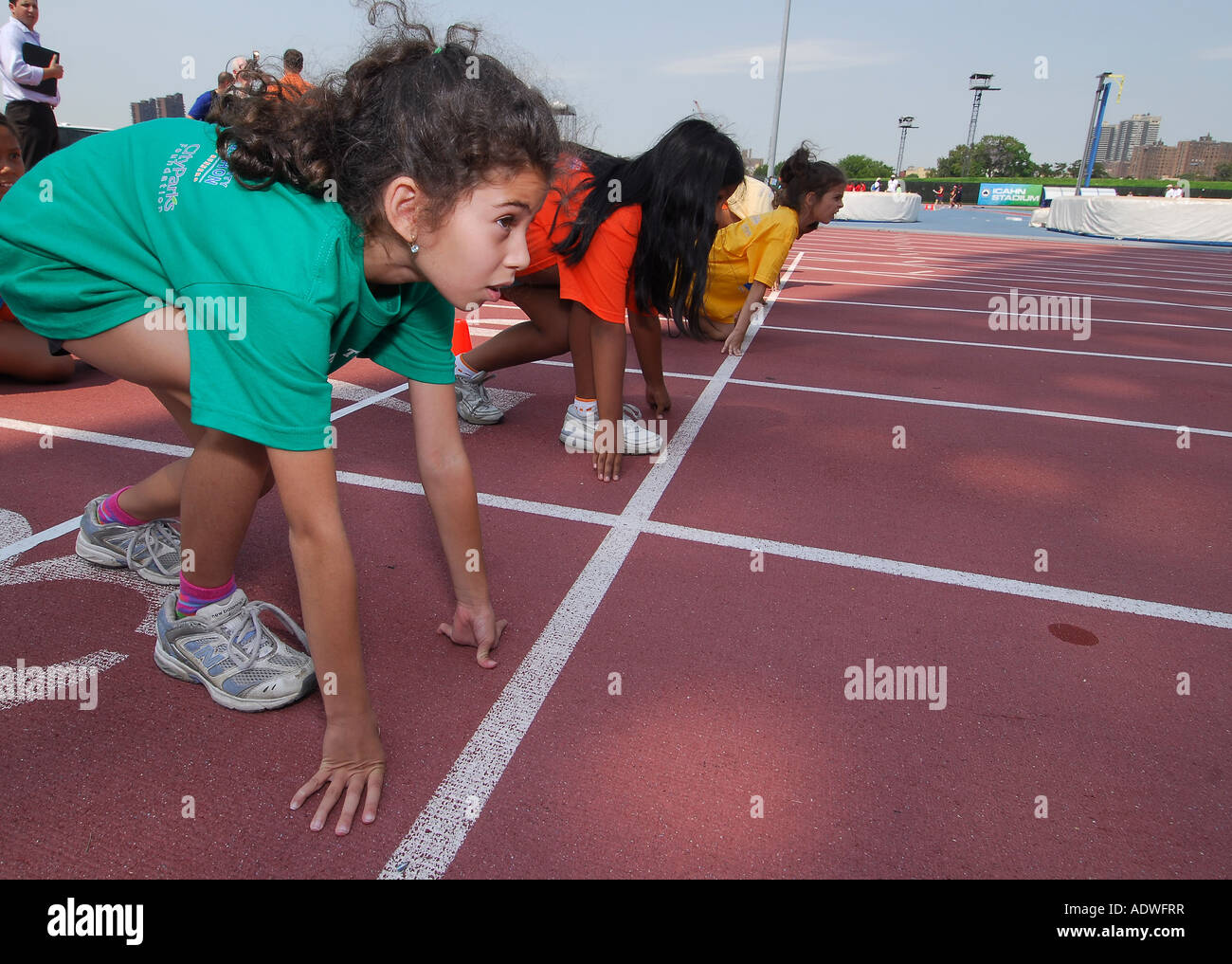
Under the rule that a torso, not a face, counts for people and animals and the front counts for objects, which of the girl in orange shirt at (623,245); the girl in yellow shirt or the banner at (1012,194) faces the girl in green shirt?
the banner

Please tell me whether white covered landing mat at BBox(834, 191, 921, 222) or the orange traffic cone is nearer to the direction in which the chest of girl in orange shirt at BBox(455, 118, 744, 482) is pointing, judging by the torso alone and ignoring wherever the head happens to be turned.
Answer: the white covered landing mat

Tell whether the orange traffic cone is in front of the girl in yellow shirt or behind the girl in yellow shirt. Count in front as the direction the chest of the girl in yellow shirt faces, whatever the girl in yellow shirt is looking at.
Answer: behind

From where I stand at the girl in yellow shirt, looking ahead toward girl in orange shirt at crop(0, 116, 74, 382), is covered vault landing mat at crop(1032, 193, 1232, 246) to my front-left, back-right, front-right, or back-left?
back-right

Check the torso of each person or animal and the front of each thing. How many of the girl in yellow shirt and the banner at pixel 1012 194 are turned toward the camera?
1

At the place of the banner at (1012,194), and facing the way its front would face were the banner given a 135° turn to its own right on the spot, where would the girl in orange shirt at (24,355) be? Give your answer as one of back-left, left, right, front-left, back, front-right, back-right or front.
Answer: back-left

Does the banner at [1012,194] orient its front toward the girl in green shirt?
yes

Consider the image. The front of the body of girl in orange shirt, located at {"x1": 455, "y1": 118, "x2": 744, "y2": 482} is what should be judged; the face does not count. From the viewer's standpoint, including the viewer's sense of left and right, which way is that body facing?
facing to the right of the viewer

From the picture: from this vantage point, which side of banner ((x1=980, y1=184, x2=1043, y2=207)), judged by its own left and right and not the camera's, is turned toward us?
front

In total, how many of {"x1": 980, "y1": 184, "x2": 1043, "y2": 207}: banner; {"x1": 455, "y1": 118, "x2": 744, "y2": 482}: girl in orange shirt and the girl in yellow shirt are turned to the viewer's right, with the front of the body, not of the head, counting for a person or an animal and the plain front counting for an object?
2

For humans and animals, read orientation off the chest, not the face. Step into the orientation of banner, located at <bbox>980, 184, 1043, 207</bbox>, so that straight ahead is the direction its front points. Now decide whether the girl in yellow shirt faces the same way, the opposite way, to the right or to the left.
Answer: to the left

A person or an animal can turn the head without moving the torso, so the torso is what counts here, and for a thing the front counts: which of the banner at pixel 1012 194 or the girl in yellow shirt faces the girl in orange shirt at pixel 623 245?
the banner

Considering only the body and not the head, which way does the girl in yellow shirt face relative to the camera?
to the viewer's right

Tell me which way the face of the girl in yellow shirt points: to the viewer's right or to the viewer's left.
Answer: to the viewer's right

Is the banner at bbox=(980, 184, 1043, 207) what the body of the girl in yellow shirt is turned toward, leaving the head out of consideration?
no

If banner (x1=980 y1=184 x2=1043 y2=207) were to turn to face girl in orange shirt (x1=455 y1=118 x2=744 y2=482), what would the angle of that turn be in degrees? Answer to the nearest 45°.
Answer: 0° — it already faces them

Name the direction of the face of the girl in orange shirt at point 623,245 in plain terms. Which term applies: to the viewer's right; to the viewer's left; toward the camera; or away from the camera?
to the viewer's right
